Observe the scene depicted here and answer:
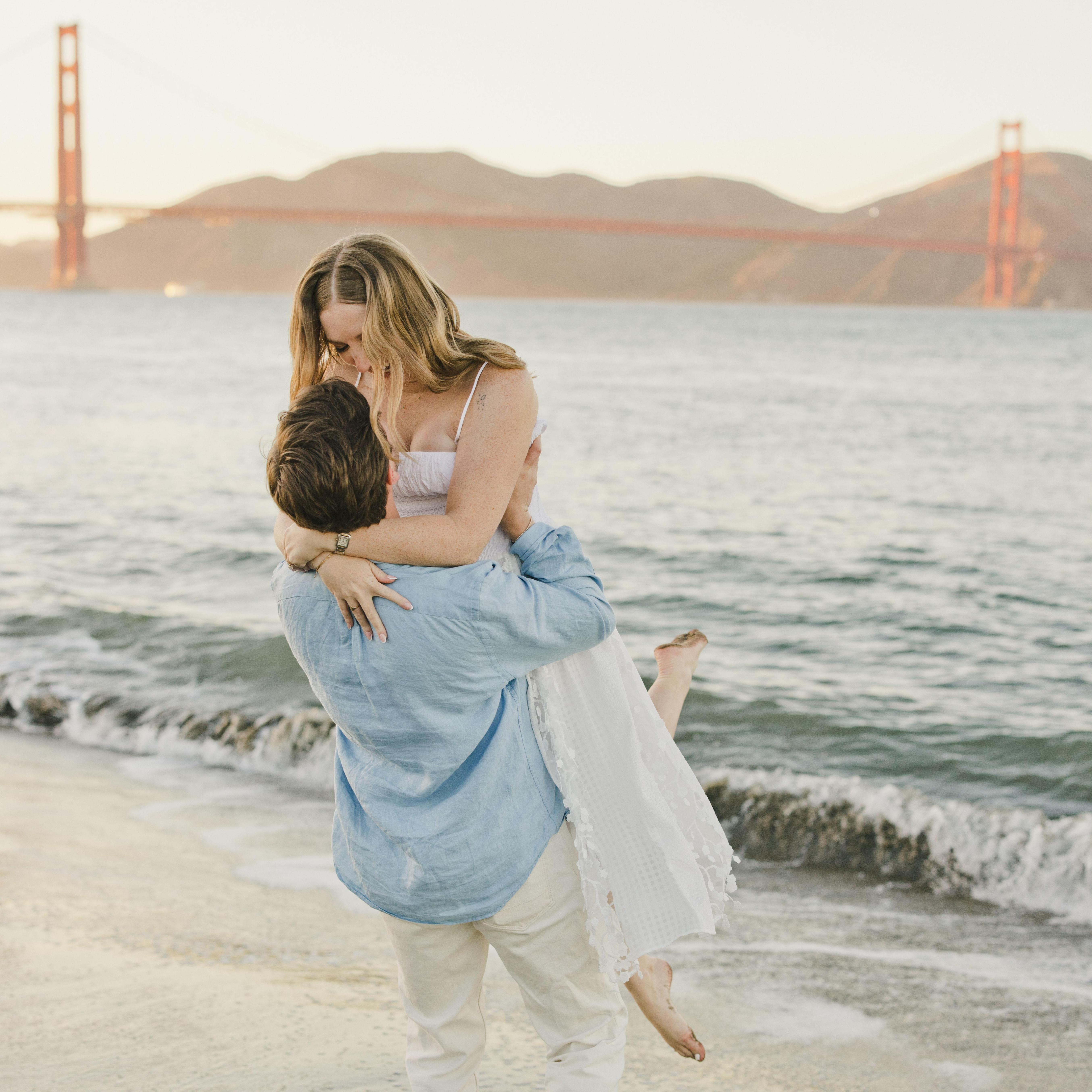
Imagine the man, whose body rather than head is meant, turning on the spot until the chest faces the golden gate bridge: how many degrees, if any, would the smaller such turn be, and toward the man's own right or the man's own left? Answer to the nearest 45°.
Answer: approximately 45° to the man's own left

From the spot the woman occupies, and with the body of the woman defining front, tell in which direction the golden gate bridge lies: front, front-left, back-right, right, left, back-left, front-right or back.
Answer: back-right

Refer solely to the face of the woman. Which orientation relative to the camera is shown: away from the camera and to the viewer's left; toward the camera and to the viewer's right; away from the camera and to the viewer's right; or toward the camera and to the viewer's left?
toward the camera and to the viewer's left

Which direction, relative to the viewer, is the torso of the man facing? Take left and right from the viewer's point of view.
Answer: facing away from the viewer and to the right of the viewer
